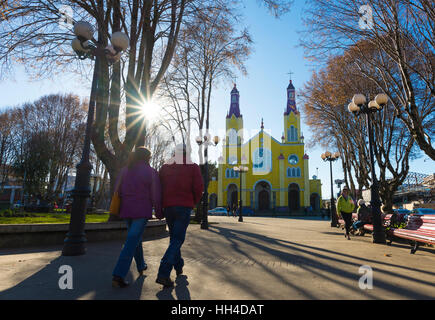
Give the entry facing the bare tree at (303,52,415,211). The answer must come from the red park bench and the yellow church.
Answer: the yellow church

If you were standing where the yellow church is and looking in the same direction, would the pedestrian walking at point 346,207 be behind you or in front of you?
in front

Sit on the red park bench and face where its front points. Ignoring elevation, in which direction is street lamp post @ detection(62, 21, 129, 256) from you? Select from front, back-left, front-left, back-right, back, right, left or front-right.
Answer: front

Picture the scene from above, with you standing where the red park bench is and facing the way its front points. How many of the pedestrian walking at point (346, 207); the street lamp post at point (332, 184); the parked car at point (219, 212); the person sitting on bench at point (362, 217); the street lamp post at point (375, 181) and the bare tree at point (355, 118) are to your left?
0

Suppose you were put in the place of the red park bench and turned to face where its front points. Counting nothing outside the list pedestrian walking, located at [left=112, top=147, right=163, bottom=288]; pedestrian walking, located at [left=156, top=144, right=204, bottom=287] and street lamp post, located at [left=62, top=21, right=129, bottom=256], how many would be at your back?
0

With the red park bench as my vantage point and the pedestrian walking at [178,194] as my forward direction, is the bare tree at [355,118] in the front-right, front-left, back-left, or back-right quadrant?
back-right

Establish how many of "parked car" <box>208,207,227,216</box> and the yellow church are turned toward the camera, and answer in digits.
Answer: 1

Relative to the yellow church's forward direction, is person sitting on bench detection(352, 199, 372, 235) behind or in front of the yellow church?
in front

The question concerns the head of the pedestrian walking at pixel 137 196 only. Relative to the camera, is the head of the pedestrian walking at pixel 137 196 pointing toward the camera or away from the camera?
away from the camera

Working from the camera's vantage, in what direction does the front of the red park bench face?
facing the viewer and to the left of the viewer

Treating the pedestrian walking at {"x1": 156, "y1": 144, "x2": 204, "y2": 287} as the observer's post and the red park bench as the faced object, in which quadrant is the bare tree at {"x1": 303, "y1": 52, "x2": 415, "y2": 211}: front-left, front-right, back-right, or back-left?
front-left

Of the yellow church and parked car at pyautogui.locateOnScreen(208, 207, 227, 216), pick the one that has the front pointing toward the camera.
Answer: the yellow church

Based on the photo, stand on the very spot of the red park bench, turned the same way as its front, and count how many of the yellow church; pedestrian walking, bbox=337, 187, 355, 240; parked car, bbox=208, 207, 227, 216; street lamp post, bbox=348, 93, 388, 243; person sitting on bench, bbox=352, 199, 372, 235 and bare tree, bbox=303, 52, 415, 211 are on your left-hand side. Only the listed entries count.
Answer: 0

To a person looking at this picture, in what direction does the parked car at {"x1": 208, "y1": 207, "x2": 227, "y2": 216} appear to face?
facing to the left of the viewer

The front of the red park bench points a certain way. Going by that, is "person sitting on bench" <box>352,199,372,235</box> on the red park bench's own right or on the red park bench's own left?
on the red park bench's own right

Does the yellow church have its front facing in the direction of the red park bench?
yes

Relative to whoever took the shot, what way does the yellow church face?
facing the viewer
